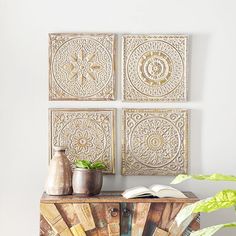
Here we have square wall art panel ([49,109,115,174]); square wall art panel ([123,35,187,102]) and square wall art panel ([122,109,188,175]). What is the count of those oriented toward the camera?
3

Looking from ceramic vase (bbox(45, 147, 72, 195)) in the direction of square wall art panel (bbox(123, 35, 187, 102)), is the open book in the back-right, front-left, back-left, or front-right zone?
front-right

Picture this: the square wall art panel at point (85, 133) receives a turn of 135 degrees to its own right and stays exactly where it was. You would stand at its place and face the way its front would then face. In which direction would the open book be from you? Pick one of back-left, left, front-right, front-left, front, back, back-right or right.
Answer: back

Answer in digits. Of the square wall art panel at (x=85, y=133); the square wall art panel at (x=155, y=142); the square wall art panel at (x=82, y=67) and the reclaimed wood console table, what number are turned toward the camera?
4

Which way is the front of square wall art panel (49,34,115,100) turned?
toward the camera

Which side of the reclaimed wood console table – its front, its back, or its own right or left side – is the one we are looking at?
front

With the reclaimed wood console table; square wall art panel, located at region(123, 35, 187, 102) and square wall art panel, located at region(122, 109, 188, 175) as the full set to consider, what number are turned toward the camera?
3

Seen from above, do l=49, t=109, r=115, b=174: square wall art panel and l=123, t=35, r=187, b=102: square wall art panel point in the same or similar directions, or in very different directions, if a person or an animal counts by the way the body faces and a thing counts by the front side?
same or similar directions
